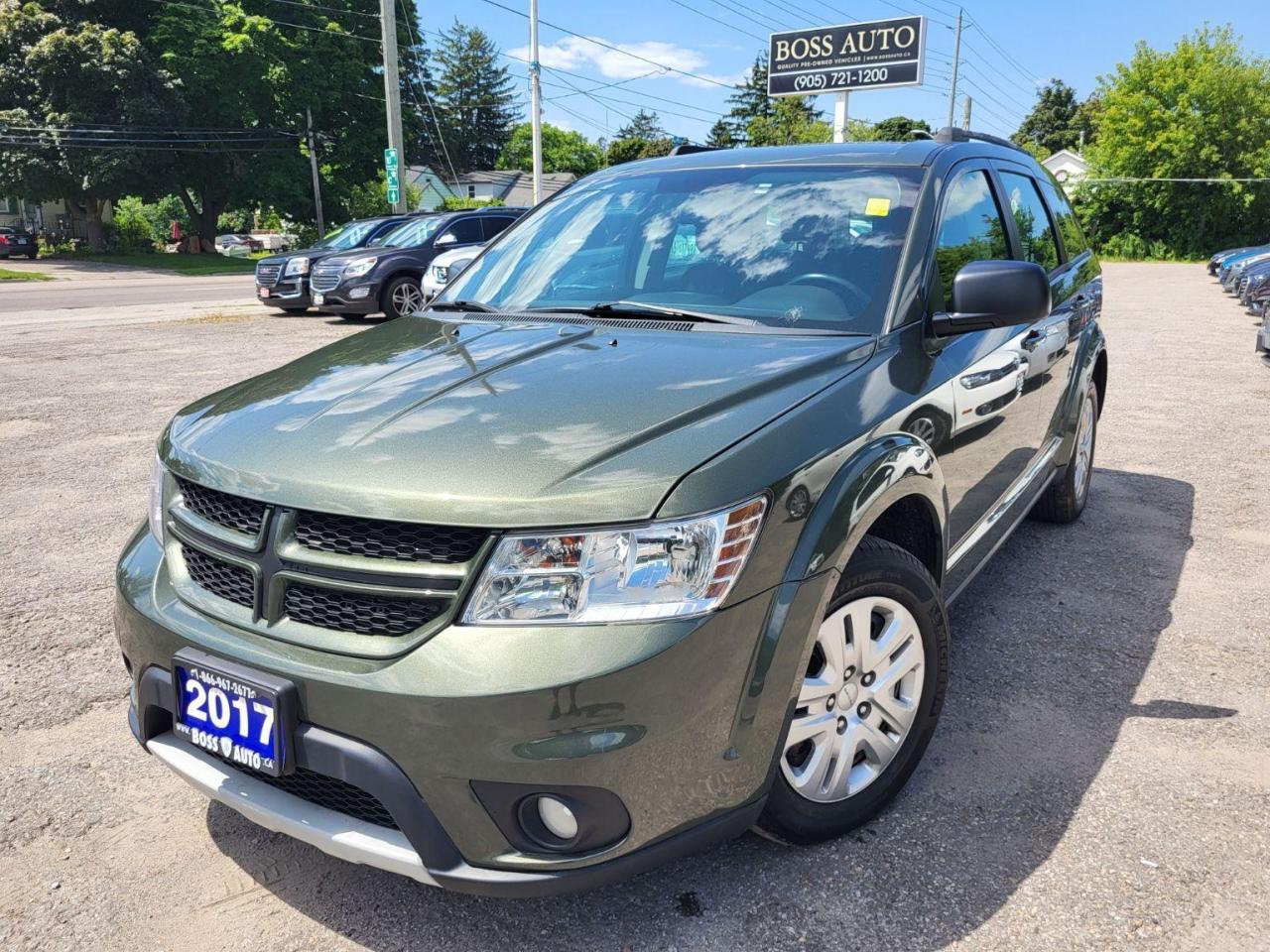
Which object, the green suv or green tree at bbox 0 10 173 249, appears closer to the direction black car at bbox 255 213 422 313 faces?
the green suv

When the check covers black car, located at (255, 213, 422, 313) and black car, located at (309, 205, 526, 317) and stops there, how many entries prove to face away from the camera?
0

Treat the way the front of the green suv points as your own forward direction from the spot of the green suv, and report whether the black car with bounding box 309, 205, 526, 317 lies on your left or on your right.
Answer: on your right

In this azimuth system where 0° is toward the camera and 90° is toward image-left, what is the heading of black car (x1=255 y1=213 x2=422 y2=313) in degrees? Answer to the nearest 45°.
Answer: approximately 45°

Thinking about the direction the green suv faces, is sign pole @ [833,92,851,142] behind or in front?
behind

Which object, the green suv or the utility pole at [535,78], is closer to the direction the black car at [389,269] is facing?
the green suv

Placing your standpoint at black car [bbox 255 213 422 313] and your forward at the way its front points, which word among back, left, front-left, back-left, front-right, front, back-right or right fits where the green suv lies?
front-left

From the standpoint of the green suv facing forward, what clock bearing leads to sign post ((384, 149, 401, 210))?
The sign post is roughly at 4 o'clock from the green suv.

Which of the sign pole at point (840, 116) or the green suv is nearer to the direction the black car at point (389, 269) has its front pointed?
the green suv

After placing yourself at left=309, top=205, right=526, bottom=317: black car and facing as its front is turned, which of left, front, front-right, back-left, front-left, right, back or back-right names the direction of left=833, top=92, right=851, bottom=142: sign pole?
back
